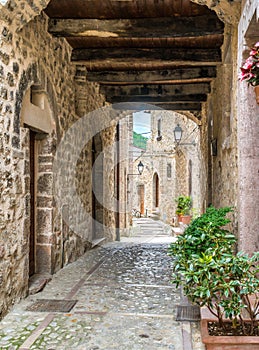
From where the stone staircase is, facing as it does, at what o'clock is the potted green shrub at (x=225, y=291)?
The potted green shrub is roughly at 12 o'clock from the stone staircase.

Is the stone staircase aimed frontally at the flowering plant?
yes

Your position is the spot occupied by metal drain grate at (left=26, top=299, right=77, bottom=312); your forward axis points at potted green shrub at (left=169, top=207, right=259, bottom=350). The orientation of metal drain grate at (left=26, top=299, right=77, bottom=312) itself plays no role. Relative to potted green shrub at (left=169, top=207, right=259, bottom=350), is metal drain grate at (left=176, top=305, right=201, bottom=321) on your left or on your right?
left

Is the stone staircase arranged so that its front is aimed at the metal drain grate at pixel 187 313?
yes

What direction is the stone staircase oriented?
toward the camera

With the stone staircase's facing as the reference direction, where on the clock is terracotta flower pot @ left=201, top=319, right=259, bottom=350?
The terracotta flower pot is roughly at 12 o'clock from the stone staircase.

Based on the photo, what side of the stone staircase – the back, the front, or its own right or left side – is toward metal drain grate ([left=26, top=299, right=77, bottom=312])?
front

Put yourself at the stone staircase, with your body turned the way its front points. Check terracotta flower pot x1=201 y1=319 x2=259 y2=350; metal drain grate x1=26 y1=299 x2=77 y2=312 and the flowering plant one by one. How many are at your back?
0

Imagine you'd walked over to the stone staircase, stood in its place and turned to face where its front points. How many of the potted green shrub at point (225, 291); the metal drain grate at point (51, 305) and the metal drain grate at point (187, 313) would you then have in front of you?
3
